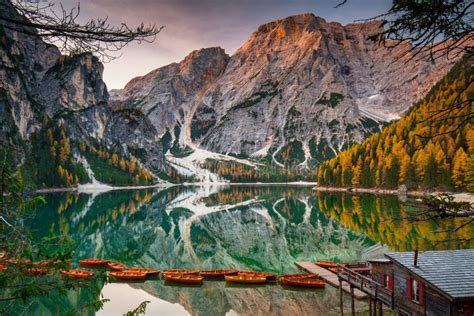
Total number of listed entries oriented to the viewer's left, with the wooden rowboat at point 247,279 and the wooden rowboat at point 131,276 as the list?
2

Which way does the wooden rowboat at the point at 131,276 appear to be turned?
to the viewer's left

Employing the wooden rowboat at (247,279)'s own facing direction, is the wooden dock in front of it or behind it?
behind

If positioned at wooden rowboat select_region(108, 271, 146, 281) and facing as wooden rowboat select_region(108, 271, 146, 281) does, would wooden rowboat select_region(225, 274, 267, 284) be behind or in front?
behind

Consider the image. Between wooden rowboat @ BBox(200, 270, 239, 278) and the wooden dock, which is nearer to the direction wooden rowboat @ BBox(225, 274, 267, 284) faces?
the wooden rowboat

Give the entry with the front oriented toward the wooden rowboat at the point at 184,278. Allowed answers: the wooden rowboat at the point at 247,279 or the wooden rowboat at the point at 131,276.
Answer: the wooden rowboat at the point at 247,279

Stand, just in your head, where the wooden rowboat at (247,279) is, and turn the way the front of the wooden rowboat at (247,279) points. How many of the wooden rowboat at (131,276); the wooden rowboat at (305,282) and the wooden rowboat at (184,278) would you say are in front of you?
2

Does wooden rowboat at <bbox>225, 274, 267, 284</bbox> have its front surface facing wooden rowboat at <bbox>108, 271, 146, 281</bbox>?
yes

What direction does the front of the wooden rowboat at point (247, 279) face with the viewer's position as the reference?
facing to the left of the viewer

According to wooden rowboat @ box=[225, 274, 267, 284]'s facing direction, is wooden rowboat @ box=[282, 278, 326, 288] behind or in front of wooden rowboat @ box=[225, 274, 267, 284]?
behind

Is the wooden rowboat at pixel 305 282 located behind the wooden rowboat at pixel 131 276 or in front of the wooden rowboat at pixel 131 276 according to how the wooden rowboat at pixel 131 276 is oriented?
behind

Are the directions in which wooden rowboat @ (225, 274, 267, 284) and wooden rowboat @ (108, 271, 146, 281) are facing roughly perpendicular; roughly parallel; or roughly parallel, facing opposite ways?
roughly parallel

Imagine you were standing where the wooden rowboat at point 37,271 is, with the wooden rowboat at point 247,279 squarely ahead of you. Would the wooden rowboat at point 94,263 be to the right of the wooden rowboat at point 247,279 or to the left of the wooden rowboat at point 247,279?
left

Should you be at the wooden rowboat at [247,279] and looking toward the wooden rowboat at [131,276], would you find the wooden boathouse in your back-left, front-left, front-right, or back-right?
back-left
